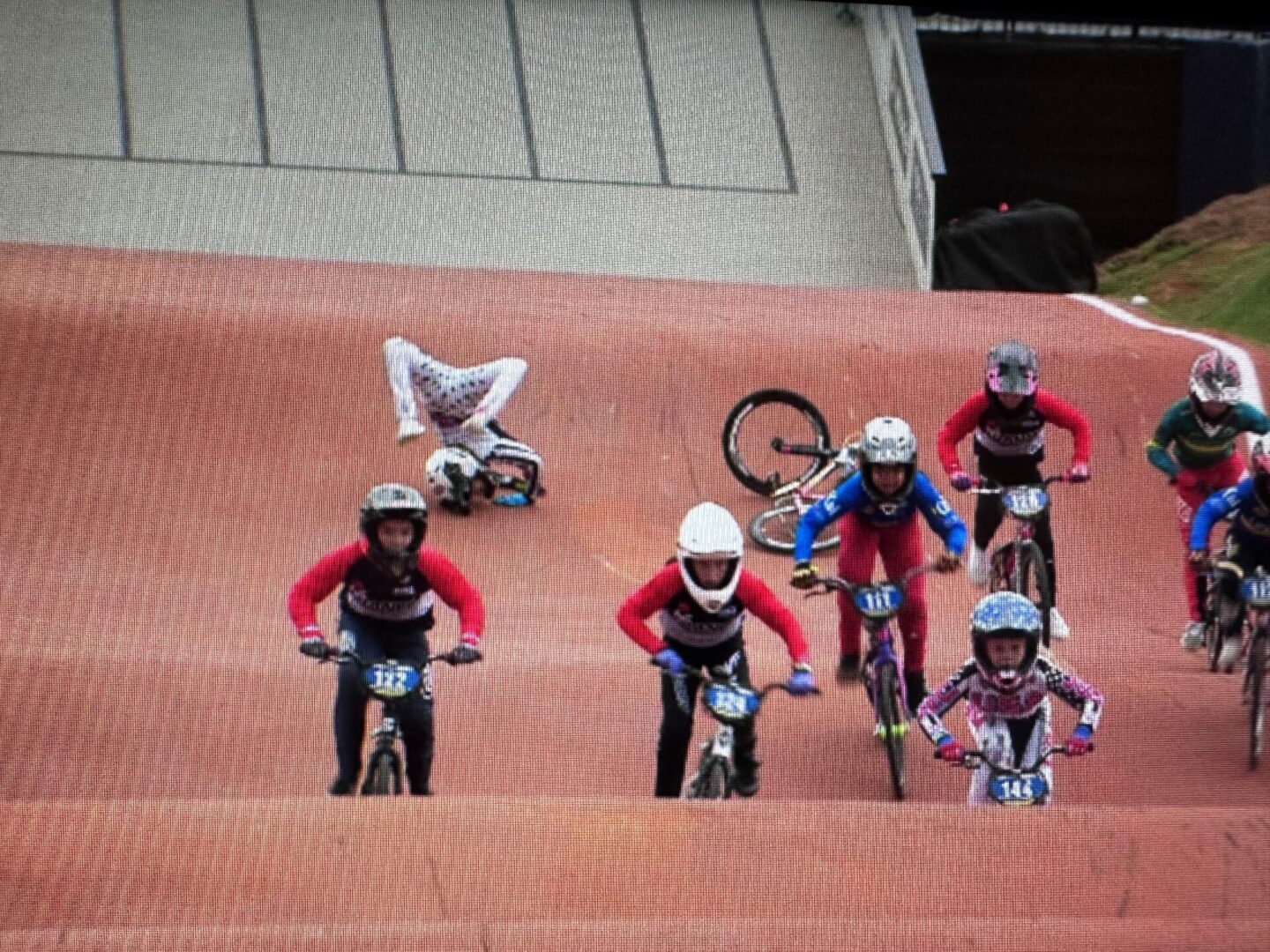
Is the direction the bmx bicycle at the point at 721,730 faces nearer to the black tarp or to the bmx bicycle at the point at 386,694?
the bmx bicycle

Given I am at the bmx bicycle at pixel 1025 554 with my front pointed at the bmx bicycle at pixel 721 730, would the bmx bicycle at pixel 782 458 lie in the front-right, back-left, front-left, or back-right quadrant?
back-right

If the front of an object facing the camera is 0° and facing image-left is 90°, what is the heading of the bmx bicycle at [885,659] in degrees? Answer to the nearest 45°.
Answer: approximately 0°

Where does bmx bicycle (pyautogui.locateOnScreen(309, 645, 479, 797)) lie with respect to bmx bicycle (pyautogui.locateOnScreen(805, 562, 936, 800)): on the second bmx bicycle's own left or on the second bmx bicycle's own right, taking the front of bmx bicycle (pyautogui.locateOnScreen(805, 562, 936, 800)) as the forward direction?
on the second bmx bicycle's own right

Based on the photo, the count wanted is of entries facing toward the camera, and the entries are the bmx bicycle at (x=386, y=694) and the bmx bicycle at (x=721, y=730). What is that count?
2

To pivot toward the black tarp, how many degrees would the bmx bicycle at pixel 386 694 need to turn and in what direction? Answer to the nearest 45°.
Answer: approximately 135° to its left

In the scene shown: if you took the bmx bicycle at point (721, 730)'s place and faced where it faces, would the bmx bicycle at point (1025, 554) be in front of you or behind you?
behind

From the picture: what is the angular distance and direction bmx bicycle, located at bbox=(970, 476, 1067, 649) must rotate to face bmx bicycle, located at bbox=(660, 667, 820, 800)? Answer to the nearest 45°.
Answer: approximately 45° to its right

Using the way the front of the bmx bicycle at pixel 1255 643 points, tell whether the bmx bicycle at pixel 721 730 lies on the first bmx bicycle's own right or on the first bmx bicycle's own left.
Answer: on the first bmx bicycle's own right

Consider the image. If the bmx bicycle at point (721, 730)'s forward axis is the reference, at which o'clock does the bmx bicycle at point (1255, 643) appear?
the bmx bicycle at point (1255, 643) is roughly at 8 o'clock from the bmx bicycle at point (721, 730).

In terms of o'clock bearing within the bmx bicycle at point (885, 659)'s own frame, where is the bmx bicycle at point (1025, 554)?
the bmx bicycle at point (1025, 554) is roughly at 7 o'clock from the bmx bicycle at point (885, 659).

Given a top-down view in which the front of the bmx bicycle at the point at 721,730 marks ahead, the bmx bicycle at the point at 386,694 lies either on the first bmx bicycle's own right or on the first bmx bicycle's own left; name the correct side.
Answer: on the first bmx bicycle's own right
